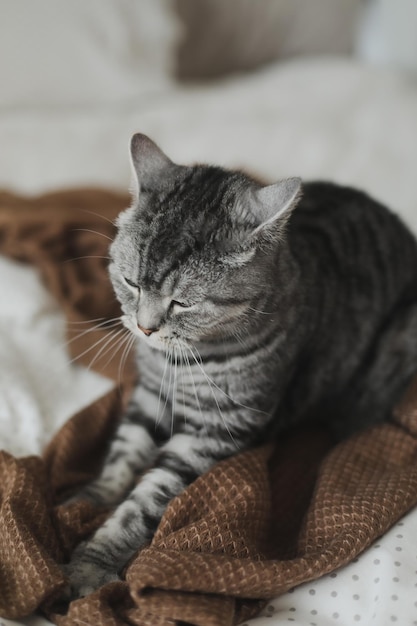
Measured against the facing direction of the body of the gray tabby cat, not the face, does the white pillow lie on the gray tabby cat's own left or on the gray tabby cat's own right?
on the gray tabby cat's own right

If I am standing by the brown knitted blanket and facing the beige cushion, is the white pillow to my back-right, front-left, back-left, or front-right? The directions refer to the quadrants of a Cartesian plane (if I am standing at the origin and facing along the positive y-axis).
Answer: front-left

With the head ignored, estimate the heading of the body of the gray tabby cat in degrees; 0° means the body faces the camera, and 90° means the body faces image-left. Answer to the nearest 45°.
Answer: approximately 45°
